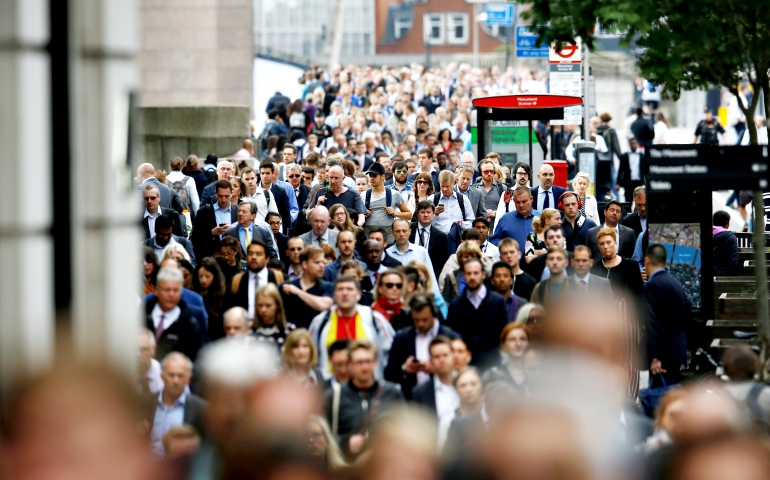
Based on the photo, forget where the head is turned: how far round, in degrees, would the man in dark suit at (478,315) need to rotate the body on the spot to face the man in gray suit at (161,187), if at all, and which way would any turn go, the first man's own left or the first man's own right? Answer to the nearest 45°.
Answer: approximately 135° to the first man's own right

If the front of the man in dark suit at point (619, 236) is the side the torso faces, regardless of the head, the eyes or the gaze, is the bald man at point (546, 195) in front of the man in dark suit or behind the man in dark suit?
behind

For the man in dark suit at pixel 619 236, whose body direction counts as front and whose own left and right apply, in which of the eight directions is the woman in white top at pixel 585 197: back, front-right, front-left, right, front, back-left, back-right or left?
back

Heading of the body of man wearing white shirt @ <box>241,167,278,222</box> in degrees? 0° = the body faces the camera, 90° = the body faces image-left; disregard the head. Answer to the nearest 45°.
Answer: approximately 0°

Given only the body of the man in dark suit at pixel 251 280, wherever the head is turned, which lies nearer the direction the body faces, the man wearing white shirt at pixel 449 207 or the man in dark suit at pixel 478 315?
the man in dark suit

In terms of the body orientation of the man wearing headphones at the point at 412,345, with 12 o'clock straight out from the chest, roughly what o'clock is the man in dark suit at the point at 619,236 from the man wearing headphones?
The man in dark suit is roughly at 7 o'clock from the man wearing headphones.

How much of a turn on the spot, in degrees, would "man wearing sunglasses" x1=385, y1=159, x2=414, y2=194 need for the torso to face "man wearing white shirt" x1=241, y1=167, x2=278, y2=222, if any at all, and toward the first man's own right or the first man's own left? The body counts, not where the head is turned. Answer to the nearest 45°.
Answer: approximately 90° to the first man's own right

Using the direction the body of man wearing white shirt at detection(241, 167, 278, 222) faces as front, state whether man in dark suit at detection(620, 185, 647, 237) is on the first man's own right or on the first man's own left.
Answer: on the first man's own left

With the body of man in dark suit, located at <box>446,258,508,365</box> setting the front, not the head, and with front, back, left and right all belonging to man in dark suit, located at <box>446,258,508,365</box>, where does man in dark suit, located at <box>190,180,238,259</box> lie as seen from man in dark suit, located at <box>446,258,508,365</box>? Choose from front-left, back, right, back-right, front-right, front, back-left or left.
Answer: back-right
